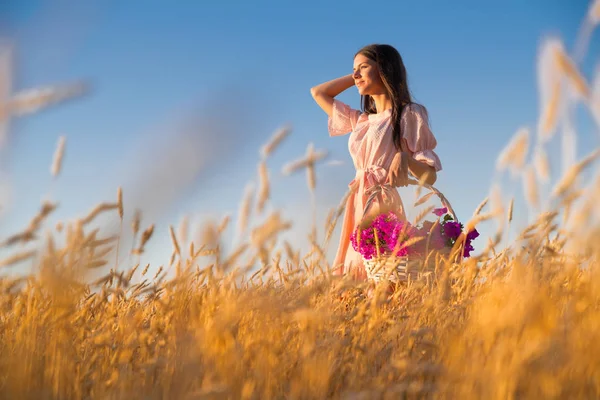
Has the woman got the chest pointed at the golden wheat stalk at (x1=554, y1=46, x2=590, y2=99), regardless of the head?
no

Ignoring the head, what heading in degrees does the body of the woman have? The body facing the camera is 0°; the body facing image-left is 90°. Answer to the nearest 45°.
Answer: approximately 45°

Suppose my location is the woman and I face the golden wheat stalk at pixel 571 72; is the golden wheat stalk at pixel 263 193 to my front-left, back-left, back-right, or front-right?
front-right

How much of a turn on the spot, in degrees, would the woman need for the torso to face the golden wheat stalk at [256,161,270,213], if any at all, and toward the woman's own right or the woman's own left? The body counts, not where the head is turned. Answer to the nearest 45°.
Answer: approximately 45° to the woman's own left

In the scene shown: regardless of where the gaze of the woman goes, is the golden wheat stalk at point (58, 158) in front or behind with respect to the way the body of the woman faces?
in front

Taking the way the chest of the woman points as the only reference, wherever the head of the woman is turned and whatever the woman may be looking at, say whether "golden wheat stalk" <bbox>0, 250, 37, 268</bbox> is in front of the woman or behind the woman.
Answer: in front

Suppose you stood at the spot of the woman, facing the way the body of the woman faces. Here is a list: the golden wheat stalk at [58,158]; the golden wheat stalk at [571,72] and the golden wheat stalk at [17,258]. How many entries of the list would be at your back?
0
